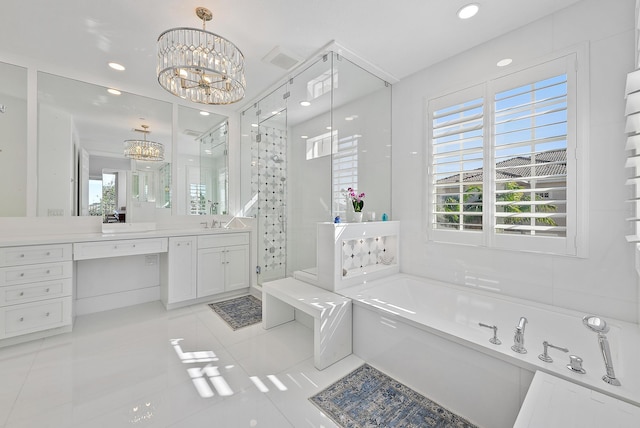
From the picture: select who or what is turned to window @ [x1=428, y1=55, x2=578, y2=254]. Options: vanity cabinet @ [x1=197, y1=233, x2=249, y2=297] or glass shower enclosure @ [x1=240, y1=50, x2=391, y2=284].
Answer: the vanity cabinet

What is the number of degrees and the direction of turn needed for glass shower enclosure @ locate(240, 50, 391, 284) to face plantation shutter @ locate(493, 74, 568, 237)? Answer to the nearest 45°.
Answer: approximately 90° to its left

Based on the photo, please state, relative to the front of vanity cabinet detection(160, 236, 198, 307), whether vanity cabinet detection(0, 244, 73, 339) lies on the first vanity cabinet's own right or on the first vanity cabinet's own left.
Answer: on the first vanity cabinet's own right

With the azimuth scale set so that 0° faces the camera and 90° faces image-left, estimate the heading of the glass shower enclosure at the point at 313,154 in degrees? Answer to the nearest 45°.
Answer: approximately 45°

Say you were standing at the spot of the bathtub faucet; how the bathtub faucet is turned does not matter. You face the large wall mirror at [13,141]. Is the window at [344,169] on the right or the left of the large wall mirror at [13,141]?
right

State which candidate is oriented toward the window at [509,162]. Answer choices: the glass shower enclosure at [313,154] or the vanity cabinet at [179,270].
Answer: the vanity cabinet

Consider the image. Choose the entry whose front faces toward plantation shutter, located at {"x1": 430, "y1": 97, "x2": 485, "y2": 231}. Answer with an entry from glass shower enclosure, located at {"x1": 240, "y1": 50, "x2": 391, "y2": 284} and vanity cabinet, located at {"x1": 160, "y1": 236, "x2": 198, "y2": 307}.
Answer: the vanity cabinet

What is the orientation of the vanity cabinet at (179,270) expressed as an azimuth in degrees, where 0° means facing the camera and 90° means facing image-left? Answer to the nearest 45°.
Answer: approximately 315°

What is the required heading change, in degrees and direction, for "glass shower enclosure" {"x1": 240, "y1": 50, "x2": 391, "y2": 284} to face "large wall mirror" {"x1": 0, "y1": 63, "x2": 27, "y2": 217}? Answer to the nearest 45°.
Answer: approximately 45° to its right

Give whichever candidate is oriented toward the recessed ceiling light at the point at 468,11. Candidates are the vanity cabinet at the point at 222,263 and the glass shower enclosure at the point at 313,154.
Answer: the vanity cabinet
